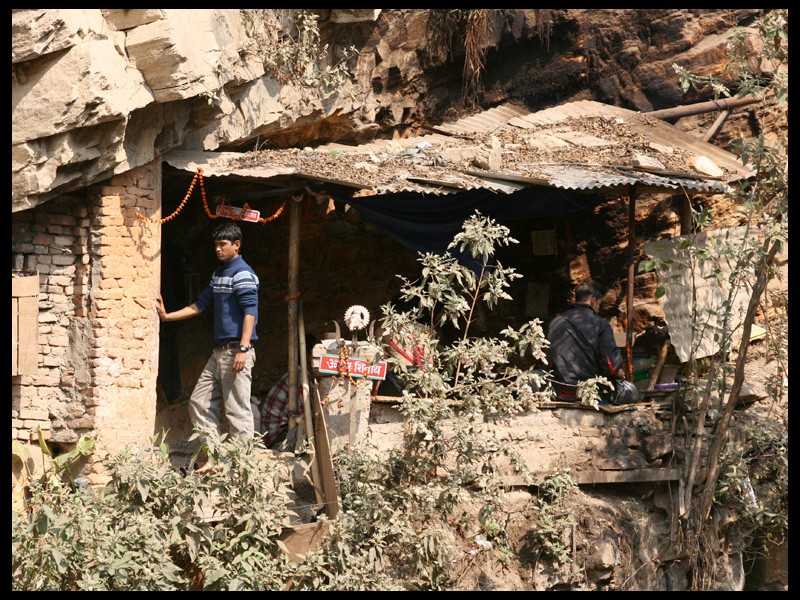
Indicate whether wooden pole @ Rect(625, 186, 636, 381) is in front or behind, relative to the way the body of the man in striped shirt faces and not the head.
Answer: behind

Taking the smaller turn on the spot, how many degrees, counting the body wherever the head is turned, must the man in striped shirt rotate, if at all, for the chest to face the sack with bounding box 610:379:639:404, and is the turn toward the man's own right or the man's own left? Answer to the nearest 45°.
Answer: approximately 135° to the man's own left

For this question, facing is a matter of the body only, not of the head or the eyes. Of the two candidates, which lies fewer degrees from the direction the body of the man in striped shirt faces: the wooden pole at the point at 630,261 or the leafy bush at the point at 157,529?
the leafy bush

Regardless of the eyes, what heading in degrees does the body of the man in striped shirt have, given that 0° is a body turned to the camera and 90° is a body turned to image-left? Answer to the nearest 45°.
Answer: approximately 45°

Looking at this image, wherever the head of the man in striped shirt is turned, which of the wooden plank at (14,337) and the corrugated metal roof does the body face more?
the wooden plank

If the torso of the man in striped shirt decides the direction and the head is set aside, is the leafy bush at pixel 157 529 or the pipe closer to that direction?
the leafy bush
